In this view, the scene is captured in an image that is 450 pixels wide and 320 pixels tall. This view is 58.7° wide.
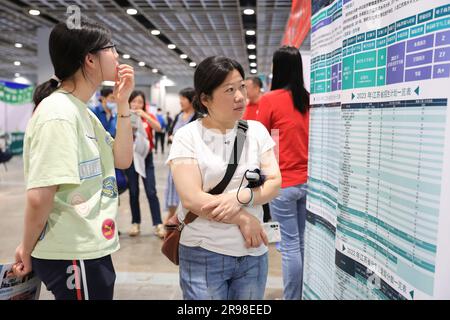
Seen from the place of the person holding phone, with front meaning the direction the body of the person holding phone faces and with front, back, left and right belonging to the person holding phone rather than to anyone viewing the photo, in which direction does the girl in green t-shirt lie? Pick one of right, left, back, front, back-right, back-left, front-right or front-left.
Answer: front

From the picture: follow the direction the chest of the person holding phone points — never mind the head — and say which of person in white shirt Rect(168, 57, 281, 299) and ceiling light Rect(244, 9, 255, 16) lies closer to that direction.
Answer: the person in white shirt

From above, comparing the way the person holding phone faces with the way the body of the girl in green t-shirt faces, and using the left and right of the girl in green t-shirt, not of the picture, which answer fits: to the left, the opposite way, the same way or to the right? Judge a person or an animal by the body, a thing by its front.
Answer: to the right

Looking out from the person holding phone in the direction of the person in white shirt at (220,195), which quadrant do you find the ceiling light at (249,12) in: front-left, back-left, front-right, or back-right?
back-left

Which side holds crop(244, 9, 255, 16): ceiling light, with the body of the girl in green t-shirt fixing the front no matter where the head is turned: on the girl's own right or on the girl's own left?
on the girl's own left

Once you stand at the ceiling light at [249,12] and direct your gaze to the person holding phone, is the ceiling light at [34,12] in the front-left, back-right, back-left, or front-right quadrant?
front-right

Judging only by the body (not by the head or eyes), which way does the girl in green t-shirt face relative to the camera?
to the viewer's right

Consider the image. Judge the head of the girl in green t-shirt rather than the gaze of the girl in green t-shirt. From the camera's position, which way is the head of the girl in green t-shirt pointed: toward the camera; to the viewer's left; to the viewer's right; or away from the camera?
to the viewer's right

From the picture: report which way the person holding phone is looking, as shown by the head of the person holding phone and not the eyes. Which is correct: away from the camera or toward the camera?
toward the camera

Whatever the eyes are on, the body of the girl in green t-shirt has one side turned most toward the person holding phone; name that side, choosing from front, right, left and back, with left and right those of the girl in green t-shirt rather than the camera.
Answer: left

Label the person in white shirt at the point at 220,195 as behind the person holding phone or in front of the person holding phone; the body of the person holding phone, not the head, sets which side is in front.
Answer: in front

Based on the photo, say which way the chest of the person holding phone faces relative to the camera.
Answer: toward the camera
